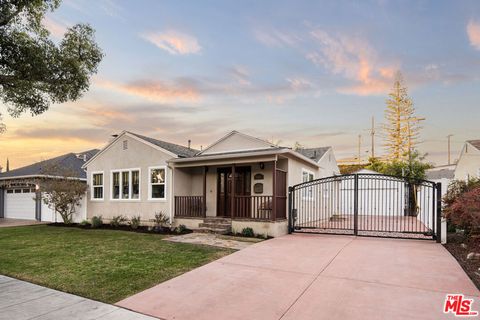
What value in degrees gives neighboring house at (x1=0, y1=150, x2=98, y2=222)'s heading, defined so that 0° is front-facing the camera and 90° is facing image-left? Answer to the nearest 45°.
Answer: approximately 45°

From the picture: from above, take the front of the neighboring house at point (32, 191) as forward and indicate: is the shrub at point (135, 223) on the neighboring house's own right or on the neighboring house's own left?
on the neighboring house's own left

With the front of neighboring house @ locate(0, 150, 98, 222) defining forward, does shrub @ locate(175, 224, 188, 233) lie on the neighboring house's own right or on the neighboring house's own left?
on the neighboring house's own left
